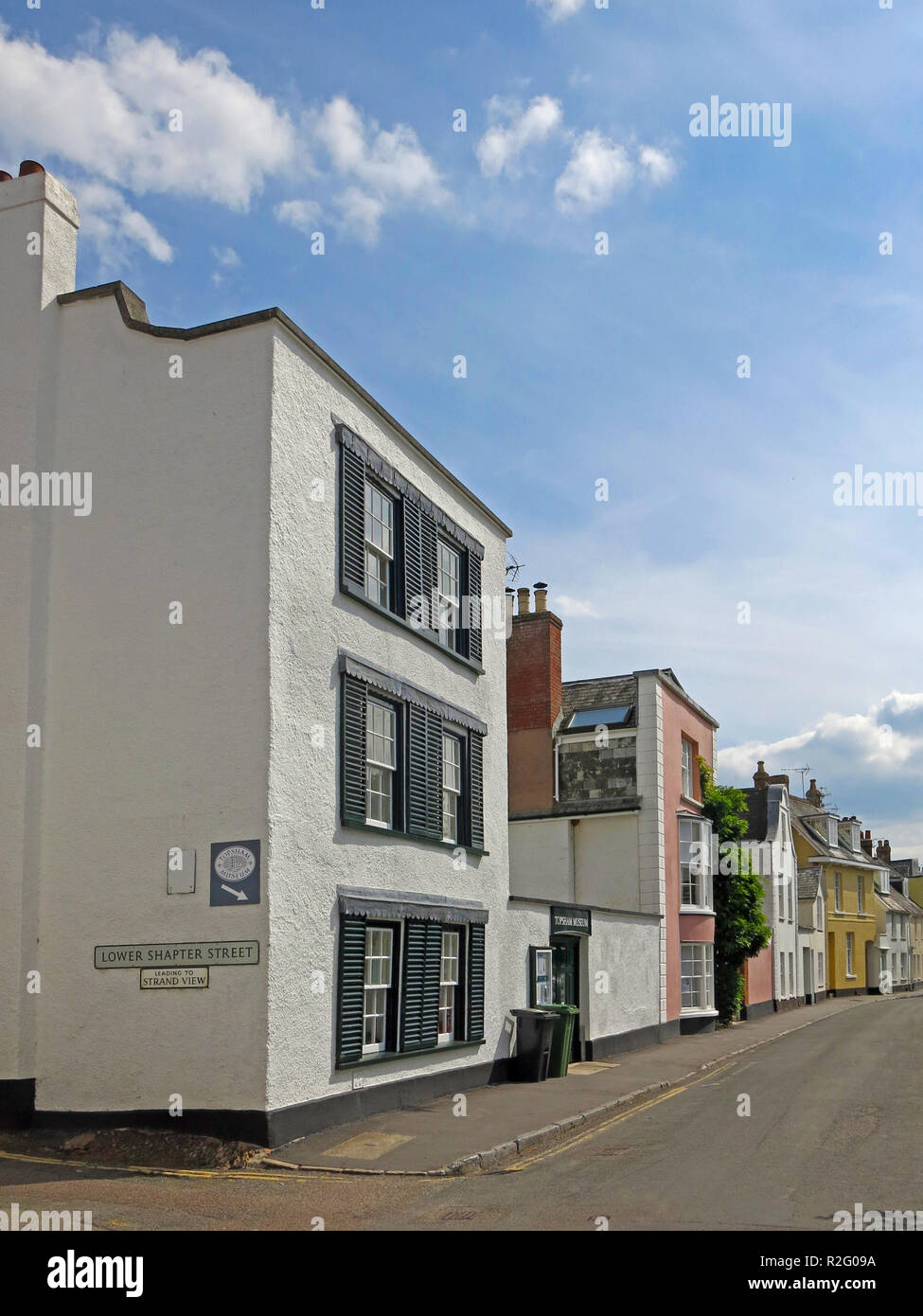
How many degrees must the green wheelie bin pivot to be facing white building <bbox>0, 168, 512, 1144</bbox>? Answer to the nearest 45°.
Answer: approximately 90° to its right

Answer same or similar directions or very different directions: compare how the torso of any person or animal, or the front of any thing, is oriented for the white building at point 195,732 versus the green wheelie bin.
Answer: same or similar directions

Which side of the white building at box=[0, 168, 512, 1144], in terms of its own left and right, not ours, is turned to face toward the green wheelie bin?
left

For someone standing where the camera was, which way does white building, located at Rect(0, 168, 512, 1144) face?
facing the viewer and to the right of the viewer

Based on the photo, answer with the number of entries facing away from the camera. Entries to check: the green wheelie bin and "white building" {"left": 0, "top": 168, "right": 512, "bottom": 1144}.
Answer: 0

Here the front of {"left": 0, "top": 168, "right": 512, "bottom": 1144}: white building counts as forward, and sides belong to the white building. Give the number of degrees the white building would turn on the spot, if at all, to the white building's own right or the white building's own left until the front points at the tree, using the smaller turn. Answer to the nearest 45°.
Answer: approximately 90° to the white building's own left

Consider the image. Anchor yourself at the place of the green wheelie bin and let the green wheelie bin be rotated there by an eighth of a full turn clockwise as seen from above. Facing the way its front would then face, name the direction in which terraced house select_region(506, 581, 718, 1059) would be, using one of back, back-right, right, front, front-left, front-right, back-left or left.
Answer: back

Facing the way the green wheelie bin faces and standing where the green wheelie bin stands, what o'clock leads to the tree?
The tree is roughly at 8 o'clock from the green wheelie bin.

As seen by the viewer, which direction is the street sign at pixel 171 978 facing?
toward the camera

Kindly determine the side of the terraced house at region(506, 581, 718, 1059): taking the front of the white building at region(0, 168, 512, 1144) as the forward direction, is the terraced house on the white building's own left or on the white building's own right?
on the white building's own left

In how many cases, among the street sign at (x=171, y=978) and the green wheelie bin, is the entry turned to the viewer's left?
0
